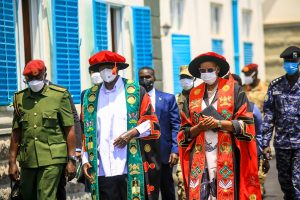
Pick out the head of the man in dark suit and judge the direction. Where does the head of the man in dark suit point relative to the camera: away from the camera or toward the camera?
toward the camera

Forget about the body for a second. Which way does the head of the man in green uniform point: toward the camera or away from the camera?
toward the camera

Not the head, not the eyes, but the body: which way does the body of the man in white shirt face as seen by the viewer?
toward the camera

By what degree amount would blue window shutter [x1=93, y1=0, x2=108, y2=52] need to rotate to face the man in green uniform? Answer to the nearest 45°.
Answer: approximately 45° to its right

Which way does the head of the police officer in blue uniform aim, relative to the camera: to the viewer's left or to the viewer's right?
to the viewer's left

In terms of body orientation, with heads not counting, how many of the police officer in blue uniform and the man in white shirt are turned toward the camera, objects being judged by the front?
2

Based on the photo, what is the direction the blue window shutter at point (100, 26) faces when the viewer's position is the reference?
facing the viewer and to the right of the viewer

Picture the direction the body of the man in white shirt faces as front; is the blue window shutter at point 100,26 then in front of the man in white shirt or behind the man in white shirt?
behind

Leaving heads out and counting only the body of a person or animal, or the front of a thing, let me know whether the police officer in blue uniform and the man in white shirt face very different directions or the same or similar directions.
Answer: same or similar directions

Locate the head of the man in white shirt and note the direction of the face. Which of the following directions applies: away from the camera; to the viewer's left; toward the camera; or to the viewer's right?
toward the camera

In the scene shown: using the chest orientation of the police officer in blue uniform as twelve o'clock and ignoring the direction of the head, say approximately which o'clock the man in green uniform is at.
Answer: The man in green uniform is roughly at 2 o'clock from the police officer in blue uniform.

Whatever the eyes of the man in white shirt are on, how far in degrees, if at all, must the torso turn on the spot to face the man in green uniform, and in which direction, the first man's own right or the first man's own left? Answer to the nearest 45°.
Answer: approximately 90° to the first man's own right

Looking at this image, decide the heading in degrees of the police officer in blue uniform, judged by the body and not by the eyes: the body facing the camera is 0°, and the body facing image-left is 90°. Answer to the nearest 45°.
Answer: approximately 0°
